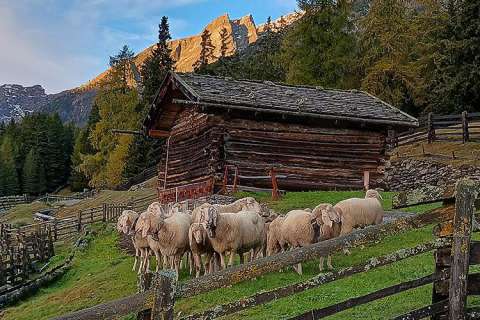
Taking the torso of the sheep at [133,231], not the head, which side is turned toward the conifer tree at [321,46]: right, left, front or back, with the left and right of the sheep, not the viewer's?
back

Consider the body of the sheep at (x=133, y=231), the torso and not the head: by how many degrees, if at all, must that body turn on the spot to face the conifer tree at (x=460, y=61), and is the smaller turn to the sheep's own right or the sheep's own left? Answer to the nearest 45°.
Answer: approximately 180°

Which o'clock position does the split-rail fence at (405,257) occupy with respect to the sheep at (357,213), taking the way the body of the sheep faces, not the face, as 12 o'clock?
The split-rail fence is roughly at 3 o'clock from the sheep.

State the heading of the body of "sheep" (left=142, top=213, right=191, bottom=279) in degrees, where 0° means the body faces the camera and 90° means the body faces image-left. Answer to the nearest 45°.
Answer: approximately 45°

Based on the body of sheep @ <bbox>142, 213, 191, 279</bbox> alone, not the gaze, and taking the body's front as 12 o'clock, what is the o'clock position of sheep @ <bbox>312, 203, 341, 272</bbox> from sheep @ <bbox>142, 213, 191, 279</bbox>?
sheep @ <bbox>312, 203, 341, 272</bbox> is roughly at 8 o'clock from sheep @ <bbox>142, 213, 191, 279</bbox>.

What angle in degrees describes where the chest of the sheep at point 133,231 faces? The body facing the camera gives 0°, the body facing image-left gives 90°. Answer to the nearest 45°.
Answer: approximately 45°

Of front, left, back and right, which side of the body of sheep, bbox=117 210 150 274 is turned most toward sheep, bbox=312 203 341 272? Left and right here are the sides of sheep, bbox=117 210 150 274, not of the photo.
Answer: left

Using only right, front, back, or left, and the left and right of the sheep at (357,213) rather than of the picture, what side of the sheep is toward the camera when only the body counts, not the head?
right
